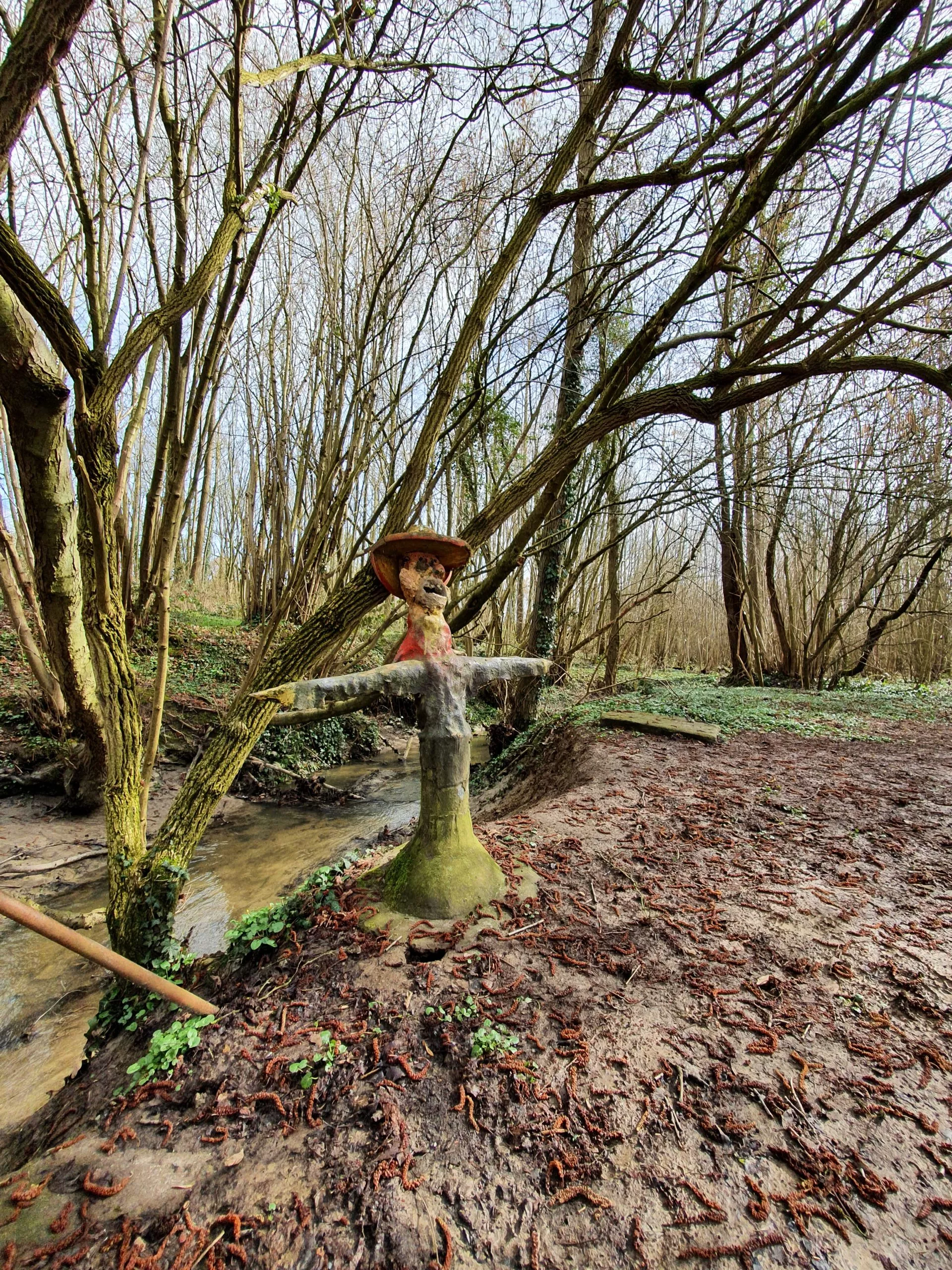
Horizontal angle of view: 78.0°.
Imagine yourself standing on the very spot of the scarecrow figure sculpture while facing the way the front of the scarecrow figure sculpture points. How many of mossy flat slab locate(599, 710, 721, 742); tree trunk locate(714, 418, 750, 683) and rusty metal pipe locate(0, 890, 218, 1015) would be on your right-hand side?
1

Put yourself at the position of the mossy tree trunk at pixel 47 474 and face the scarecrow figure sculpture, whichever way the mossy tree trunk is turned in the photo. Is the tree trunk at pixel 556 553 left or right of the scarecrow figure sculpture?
left

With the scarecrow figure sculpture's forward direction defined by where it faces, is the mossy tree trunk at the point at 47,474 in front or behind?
behind

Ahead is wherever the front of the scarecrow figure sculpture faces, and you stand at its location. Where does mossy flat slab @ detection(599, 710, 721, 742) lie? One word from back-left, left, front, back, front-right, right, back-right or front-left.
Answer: left

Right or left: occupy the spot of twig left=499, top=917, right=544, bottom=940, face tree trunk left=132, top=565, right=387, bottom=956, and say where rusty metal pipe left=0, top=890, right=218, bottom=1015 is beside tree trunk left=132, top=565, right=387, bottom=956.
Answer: left

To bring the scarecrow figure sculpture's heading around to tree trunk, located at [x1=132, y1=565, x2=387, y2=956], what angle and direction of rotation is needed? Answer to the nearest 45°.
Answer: approximately 135° to its right

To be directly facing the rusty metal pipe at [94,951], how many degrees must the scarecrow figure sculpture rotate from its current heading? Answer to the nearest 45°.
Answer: approximately 90° to its right

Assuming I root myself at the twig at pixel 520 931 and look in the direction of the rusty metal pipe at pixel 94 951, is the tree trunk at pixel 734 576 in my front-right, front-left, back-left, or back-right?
back-right

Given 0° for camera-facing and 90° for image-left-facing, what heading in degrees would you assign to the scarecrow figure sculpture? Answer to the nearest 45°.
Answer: approximately 315°

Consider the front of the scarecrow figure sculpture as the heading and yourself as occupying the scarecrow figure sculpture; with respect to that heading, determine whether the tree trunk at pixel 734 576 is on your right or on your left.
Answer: on your left
